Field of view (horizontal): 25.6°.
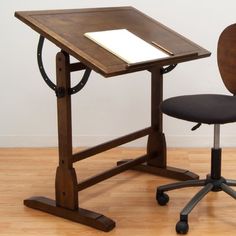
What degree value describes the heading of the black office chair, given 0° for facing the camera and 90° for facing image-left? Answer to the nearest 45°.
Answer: approximately 45°
